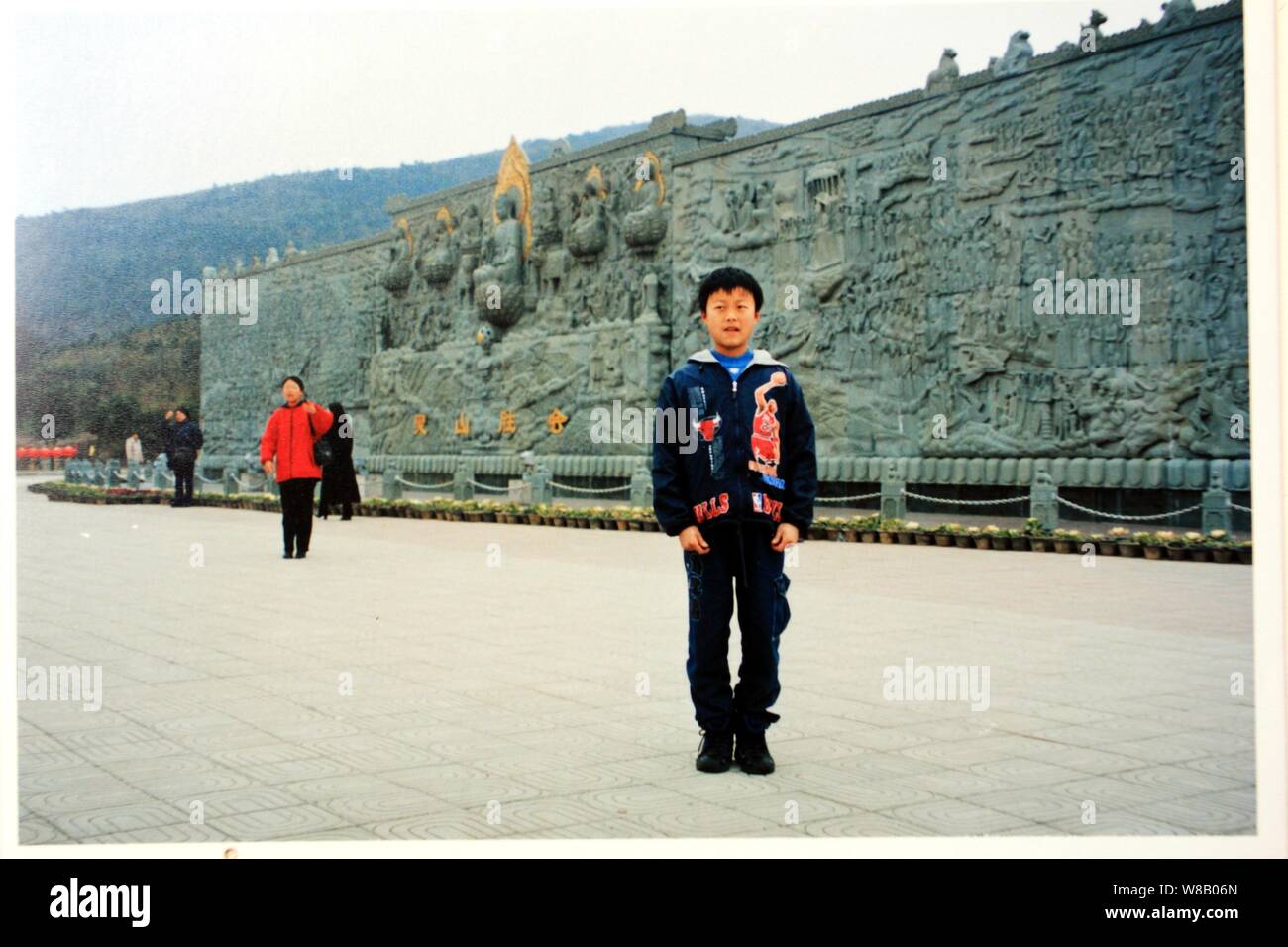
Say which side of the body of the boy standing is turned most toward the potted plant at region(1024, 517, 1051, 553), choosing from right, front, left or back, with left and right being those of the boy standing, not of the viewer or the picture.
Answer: back

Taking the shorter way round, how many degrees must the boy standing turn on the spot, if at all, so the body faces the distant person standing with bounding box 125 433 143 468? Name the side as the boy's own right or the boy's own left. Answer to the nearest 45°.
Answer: approximately 135° to the boy's own right

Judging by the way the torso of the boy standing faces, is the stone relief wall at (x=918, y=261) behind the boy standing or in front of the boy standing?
behind

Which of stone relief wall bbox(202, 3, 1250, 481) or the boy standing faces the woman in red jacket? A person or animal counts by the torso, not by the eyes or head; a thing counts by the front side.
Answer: the stone relief wall

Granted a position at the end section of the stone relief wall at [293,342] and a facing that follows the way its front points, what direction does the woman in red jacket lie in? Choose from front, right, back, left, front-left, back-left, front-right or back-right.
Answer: front-left

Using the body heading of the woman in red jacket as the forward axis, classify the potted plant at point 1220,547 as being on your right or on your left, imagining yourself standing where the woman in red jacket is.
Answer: on your left

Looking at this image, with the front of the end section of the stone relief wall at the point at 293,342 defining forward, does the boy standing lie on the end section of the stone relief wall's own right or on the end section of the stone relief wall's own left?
on the stone relief wall's own left

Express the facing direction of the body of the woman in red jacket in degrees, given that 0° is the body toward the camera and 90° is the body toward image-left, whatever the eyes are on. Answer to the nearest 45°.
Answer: approximately 0°

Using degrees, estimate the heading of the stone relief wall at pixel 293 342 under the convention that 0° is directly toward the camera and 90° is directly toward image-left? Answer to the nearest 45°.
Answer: approximately 45°

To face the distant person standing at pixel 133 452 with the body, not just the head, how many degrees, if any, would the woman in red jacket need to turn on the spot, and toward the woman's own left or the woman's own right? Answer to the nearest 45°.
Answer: approximately 180°

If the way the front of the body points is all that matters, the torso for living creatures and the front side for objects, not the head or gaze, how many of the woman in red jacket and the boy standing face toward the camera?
2

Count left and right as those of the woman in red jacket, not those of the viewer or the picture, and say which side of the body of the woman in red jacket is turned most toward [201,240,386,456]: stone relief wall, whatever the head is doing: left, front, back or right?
back
